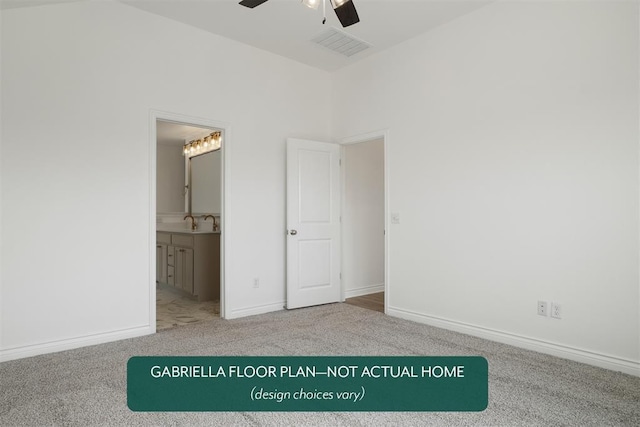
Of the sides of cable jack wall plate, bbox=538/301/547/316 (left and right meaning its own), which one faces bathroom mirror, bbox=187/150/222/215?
right

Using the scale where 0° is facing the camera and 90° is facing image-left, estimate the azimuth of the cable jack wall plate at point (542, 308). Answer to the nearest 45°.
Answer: approximately 0°

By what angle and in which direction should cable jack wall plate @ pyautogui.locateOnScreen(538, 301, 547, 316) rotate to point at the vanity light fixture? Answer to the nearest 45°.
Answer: approximately 90° to its right

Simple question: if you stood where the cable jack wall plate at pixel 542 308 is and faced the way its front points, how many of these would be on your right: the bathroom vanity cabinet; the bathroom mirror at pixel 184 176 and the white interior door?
3

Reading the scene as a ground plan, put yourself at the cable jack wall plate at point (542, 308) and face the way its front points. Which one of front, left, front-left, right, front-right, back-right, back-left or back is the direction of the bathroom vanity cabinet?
right

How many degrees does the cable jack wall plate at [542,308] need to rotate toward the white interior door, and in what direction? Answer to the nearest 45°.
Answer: approximately 90° to its right
